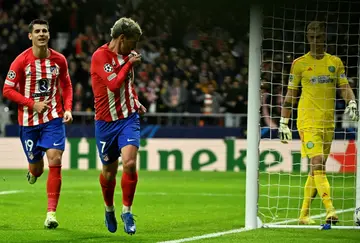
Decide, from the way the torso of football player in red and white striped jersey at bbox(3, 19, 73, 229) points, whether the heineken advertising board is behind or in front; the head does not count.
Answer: behind

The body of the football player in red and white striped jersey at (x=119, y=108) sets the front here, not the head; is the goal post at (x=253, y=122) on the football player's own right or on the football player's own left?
on the football player's own left

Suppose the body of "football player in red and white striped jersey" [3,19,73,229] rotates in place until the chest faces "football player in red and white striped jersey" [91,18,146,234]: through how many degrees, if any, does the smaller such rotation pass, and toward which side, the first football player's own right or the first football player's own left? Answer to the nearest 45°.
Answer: approximately 45° to the first football player's own left

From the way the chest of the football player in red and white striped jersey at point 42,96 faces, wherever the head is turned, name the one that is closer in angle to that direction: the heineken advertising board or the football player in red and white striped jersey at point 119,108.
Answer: the football player in red and white striped jersey

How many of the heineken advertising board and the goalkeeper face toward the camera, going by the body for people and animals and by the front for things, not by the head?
2

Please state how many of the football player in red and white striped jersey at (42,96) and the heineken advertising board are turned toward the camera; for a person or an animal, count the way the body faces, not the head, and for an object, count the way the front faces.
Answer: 2

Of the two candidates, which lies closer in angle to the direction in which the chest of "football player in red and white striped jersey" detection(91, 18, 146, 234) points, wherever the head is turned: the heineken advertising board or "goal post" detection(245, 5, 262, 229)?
the goal post

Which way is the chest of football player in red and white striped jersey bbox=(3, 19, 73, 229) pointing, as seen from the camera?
toward the camera

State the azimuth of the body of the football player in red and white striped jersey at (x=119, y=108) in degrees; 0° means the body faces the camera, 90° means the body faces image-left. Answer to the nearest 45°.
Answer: approximately 315°
